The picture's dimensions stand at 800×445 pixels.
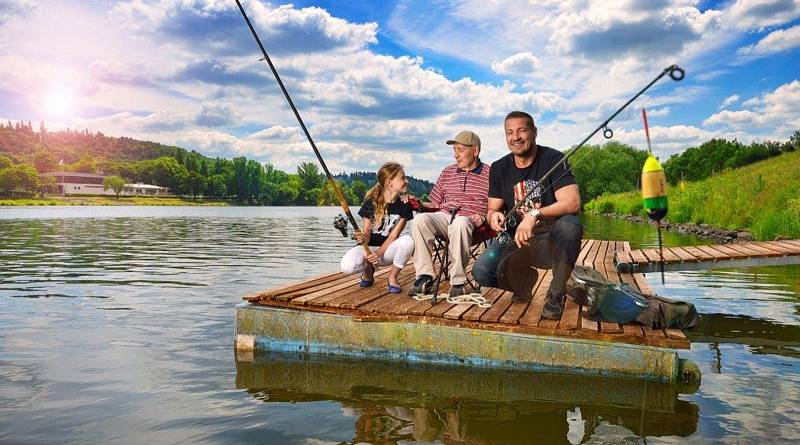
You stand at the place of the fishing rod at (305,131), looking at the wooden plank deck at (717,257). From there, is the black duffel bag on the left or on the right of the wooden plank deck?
right

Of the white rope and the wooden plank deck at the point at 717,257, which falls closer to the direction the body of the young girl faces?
the white rope

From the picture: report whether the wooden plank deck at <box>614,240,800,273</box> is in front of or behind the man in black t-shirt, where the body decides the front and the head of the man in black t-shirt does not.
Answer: behind

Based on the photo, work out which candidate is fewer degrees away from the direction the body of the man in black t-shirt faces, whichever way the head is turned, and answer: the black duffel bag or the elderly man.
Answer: the black duffel bag

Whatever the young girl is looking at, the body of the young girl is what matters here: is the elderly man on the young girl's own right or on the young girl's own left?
on the young girl's own left

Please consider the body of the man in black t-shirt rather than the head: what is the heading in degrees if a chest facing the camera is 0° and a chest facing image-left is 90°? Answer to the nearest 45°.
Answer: approximately 0°

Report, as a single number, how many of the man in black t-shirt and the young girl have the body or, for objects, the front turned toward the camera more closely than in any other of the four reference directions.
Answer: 2

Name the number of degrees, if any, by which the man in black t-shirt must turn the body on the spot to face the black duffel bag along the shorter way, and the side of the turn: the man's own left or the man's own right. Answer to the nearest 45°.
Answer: approximately 90° to the man's own left

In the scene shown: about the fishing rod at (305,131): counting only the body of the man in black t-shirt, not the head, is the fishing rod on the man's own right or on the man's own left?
on the man's own right

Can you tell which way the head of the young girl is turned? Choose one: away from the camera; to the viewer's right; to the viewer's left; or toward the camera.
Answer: to the viewer's right
